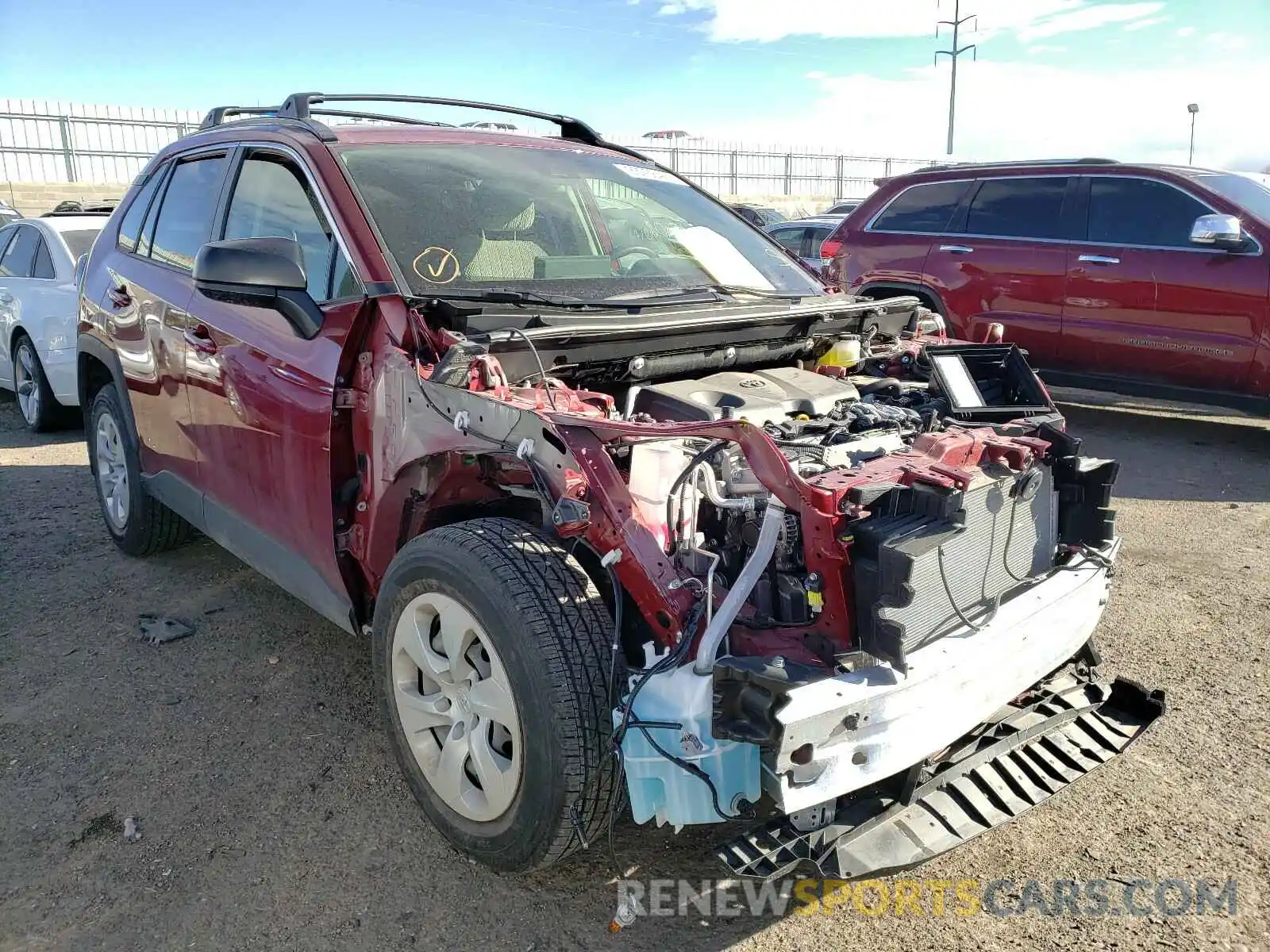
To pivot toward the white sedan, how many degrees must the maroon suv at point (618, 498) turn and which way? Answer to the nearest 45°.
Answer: approximately 180°

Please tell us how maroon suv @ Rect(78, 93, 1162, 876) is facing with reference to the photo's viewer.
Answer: facing the viewer and to the right of the viewer

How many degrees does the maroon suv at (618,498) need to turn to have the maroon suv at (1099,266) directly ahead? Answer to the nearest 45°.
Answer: approximately 90° to its left
